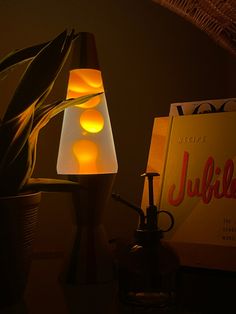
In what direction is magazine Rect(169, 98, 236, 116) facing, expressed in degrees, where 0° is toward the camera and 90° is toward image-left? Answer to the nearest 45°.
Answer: approximately 0°
